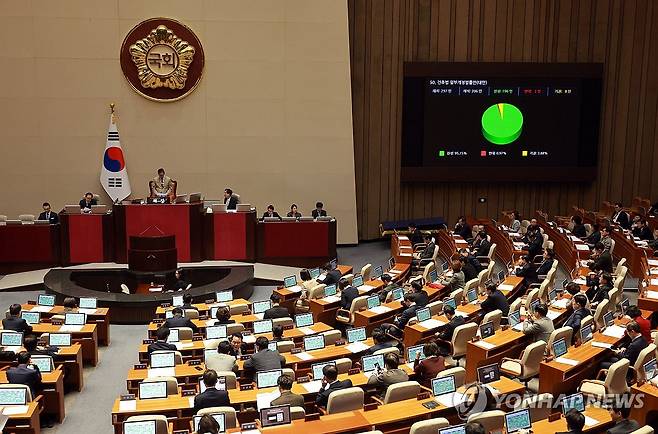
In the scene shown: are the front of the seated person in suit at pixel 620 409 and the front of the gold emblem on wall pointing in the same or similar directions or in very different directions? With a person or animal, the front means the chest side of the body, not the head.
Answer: very different directions

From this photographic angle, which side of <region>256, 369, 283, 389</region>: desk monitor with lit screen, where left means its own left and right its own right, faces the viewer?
front

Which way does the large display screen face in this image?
toward the camera

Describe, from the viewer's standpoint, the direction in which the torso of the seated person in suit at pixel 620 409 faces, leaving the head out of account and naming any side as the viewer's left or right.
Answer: facing away from the viewer and to the left of the viewer

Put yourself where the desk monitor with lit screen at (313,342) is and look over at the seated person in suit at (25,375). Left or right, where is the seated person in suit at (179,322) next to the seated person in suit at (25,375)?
right

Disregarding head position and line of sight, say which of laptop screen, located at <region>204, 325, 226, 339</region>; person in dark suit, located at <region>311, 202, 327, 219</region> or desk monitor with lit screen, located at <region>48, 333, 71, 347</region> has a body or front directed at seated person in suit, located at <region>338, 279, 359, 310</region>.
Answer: the person in dark suit

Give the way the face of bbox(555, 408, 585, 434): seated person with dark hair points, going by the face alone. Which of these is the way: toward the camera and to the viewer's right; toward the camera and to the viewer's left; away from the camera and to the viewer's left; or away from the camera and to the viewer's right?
away from the camera and to the viewer's left

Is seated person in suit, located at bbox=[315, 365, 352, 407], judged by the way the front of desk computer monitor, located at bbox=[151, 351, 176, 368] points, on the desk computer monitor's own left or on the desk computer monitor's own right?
on the desk computer monitor's own left

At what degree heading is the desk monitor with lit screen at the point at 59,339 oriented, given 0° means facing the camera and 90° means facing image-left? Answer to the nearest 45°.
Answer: approximately 0°

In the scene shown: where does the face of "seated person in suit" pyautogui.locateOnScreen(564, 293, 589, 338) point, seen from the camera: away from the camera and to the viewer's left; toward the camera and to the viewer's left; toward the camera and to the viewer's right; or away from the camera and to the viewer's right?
away from the camera and to the viewer's left

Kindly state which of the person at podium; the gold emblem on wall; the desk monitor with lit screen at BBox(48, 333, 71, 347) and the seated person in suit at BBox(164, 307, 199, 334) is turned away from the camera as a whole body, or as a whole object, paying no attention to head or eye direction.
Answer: the seated person in suit

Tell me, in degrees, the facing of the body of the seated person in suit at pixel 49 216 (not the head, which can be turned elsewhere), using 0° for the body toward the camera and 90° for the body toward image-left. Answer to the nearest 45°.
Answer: approximately 0°

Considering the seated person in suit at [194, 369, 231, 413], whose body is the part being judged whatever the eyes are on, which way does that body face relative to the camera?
away from the camera

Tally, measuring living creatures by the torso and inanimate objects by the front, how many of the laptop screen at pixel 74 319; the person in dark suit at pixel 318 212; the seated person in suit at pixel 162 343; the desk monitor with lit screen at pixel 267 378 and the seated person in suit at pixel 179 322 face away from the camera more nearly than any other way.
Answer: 2

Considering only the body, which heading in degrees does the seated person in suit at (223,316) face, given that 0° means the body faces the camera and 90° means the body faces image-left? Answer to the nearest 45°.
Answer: approximately 180°
